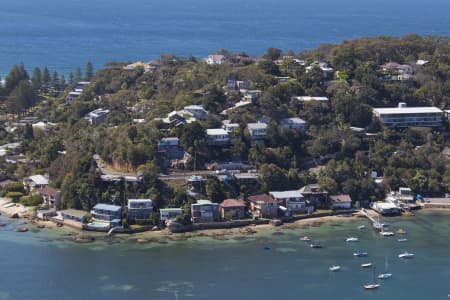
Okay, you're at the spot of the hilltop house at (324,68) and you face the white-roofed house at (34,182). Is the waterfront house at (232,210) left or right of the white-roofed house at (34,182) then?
left

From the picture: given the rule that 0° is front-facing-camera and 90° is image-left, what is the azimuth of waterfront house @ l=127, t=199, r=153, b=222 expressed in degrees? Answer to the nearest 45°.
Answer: approximately 0°

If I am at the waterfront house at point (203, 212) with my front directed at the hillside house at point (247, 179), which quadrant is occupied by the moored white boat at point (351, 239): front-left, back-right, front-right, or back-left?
front-right

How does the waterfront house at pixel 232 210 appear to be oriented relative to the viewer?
toward the camera

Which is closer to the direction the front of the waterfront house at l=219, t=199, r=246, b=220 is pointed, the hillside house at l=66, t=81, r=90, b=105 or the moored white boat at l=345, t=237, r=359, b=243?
the moored white boat

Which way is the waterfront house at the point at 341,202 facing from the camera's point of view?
toward the camera

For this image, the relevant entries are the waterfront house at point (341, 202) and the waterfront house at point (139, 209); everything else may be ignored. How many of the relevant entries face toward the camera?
2

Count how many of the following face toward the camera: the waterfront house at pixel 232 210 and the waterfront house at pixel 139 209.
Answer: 2

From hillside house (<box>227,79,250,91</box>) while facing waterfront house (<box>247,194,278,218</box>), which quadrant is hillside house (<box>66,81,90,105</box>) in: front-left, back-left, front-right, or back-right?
back-right

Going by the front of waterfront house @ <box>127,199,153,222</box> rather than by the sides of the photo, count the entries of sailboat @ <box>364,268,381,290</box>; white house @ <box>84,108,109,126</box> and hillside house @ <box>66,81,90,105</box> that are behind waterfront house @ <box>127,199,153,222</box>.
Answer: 2

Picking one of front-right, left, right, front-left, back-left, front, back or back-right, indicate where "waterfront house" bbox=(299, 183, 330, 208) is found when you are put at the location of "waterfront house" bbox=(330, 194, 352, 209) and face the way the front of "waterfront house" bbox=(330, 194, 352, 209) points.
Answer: right

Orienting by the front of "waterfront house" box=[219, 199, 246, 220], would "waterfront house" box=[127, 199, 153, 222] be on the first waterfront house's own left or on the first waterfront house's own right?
on the first waterfront house's own right

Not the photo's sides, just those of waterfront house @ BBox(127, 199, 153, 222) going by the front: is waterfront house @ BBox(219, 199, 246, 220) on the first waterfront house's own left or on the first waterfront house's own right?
on the first waterfront house's own left

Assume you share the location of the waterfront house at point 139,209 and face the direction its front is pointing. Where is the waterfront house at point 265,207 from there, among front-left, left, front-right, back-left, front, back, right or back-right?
left

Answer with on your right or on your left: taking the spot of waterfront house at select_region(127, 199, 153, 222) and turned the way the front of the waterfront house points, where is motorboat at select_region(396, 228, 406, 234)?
on your left

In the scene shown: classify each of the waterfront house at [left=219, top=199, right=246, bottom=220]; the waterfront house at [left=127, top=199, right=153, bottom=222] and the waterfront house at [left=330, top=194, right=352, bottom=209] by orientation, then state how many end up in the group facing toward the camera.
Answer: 3

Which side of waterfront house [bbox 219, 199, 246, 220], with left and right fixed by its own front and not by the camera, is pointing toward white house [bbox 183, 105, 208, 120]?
back

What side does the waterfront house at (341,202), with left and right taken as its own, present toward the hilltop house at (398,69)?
back
